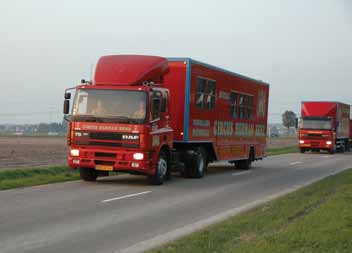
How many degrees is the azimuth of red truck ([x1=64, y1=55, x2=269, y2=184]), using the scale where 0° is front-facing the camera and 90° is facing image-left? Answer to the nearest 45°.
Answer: approximately 45°

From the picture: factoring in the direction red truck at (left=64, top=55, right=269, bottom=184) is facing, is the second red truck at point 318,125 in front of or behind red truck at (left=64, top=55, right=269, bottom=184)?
behind
